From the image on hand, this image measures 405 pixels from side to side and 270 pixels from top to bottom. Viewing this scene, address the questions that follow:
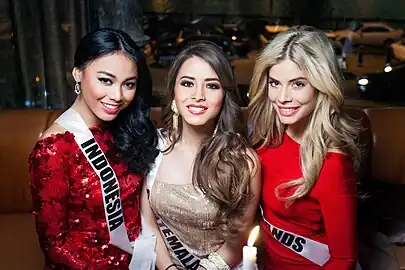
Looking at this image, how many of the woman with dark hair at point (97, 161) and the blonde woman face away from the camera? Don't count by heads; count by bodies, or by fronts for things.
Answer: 0

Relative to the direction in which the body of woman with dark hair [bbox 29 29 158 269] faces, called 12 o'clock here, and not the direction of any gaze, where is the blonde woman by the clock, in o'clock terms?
The blonde woman is roughly at 11 o'clock from the woman with dark hair.

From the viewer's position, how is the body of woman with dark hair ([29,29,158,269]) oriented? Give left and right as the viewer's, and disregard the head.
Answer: facing the viewer and to the right of the viewer

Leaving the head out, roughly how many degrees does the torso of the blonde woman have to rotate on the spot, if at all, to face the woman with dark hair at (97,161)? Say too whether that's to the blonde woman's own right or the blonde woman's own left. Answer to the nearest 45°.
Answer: approximately 45° to the blonde woman's own right

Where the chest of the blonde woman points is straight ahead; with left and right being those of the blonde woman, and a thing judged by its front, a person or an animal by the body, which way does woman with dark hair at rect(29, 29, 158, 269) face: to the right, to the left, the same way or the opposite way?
to the left
